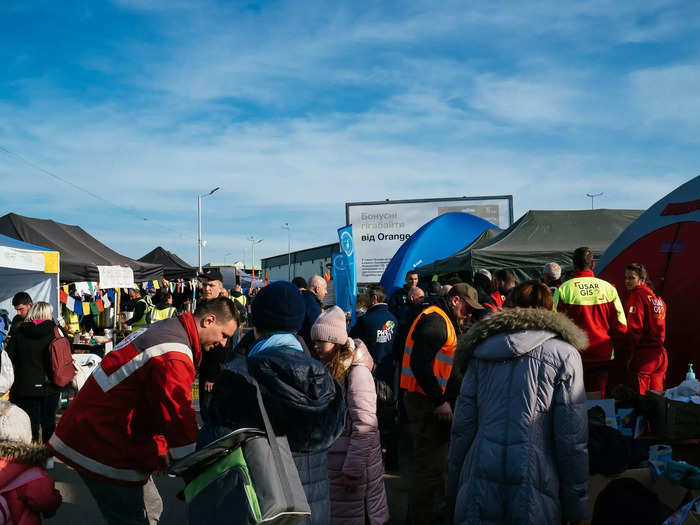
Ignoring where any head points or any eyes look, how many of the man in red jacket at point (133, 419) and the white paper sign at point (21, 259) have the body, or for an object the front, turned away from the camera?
0

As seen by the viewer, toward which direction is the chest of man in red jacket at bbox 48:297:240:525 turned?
to the viewer's right

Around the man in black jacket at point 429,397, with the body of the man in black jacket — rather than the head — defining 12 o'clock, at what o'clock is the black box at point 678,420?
The black box is roughly at 12 o'clock from the man in black jacket.

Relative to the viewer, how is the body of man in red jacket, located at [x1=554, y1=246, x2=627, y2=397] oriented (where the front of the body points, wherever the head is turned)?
away from the camera

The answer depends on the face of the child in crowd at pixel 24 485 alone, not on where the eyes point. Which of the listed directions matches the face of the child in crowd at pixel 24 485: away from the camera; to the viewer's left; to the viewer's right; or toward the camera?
away from the camera

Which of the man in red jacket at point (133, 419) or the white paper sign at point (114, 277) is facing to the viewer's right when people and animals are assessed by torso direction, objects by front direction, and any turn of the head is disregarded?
the man in red jacket

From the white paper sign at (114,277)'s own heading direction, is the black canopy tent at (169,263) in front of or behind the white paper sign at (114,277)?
behind

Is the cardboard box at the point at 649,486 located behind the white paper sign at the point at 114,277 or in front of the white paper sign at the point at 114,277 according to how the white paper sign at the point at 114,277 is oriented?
in front

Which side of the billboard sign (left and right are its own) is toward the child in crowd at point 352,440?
front

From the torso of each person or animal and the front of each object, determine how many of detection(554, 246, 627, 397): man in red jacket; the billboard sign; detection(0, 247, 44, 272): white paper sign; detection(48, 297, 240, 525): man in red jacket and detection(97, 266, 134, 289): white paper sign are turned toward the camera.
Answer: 3

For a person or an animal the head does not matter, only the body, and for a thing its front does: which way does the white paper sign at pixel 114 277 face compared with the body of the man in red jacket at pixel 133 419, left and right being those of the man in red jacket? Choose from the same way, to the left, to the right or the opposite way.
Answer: to the right

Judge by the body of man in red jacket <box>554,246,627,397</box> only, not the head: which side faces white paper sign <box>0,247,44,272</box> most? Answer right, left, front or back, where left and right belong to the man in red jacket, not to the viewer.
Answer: left

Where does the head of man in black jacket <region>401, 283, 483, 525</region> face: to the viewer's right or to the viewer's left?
to the viewer's right

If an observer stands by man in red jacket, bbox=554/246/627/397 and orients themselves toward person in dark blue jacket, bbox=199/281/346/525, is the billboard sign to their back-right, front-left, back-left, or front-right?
back-right

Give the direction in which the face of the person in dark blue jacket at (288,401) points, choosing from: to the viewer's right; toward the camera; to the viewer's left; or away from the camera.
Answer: away from the camera

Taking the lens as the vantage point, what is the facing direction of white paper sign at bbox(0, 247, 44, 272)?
facing the viewer

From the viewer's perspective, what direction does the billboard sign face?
toward the camera
